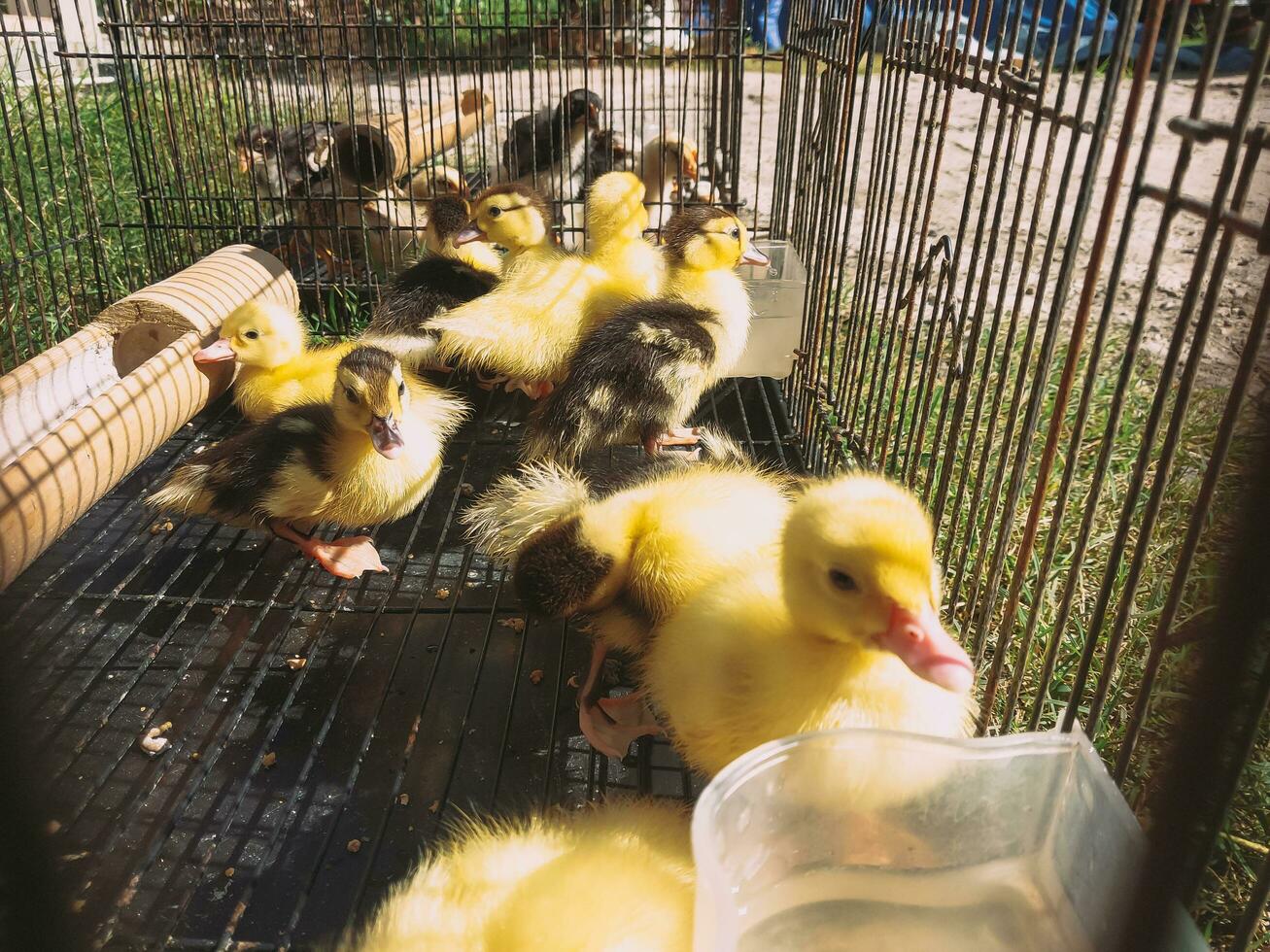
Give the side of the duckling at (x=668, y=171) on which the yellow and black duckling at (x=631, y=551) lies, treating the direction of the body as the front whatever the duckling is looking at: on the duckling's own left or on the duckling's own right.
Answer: on the duckling's own right

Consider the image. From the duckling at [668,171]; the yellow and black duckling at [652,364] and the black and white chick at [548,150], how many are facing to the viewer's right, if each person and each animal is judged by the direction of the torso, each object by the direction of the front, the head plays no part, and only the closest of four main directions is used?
3

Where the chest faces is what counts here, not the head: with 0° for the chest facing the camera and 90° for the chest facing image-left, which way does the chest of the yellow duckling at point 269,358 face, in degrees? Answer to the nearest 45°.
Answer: approximately 90°

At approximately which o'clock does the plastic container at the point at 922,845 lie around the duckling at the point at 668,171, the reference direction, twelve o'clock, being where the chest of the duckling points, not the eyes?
The plastic container is roughly at 3 o'clock from the duckling.

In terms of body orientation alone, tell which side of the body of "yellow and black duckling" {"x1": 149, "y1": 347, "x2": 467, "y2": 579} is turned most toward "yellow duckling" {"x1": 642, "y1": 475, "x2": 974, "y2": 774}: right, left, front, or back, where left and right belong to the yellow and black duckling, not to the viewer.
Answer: front

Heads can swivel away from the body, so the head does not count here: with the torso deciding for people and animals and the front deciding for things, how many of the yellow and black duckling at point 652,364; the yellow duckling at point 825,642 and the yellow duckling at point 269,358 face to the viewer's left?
1

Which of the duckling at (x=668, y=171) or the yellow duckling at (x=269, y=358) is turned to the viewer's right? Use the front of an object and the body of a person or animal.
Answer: the duckling

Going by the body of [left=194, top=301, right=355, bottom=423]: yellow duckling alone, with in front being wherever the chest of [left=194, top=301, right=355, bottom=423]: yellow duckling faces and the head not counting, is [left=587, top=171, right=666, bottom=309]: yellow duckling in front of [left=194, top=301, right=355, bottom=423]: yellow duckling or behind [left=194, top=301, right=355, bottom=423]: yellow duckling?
behind

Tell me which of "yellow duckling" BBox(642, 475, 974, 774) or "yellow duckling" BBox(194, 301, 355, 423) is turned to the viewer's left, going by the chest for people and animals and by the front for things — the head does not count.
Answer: "yellow duckling" BBox(194, 301, 355, 423)

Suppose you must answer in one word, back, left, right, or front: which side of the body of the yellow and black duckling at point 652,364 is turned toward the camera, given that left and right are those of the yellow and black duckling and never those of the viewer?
right

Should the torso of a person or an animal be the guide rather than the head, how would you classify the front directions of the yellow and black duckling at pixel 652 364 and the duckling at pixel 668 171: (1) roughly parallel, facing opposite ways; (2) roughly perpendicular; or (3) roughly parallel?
roughly parallel

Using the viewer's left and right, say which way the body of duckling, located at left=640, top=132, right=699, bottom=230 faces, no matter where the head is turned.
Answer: facing to the right of the viewer

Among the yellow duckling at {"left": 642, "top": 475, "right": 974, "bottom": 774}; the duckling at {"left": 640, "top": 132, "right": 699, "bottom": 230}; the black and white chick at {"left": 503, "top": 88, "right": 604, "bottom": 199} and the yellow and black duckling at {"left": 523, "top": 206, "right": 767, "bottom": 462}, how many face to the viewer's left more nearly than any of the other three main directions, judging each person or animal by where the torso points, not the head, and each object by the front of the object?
0

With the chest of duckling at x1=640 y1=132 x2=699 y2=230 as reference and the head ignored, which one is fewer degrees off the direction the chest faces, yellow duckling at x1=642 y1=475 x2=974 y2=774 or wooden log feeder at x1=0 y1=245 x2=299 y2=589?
the yellow duckling

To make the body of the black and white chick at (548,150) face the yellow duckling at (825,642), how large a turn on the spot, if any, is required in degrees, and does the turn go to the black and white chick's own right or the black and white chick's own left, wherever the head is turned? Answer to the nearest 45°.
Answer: approximately 90° to the black and white chick's own right

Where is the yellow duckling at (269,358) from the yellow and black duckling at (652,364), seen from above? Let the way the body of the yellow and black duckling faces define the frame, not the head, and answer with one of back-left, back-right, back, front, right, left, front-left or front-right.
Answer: back

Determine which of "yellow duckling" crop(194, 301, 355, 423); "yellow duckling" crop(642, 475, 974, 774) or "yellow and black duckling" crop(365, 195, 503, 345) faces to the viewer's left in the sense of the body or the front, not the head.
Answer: "yellow duckling" crop(194, 301, 355, 423)
